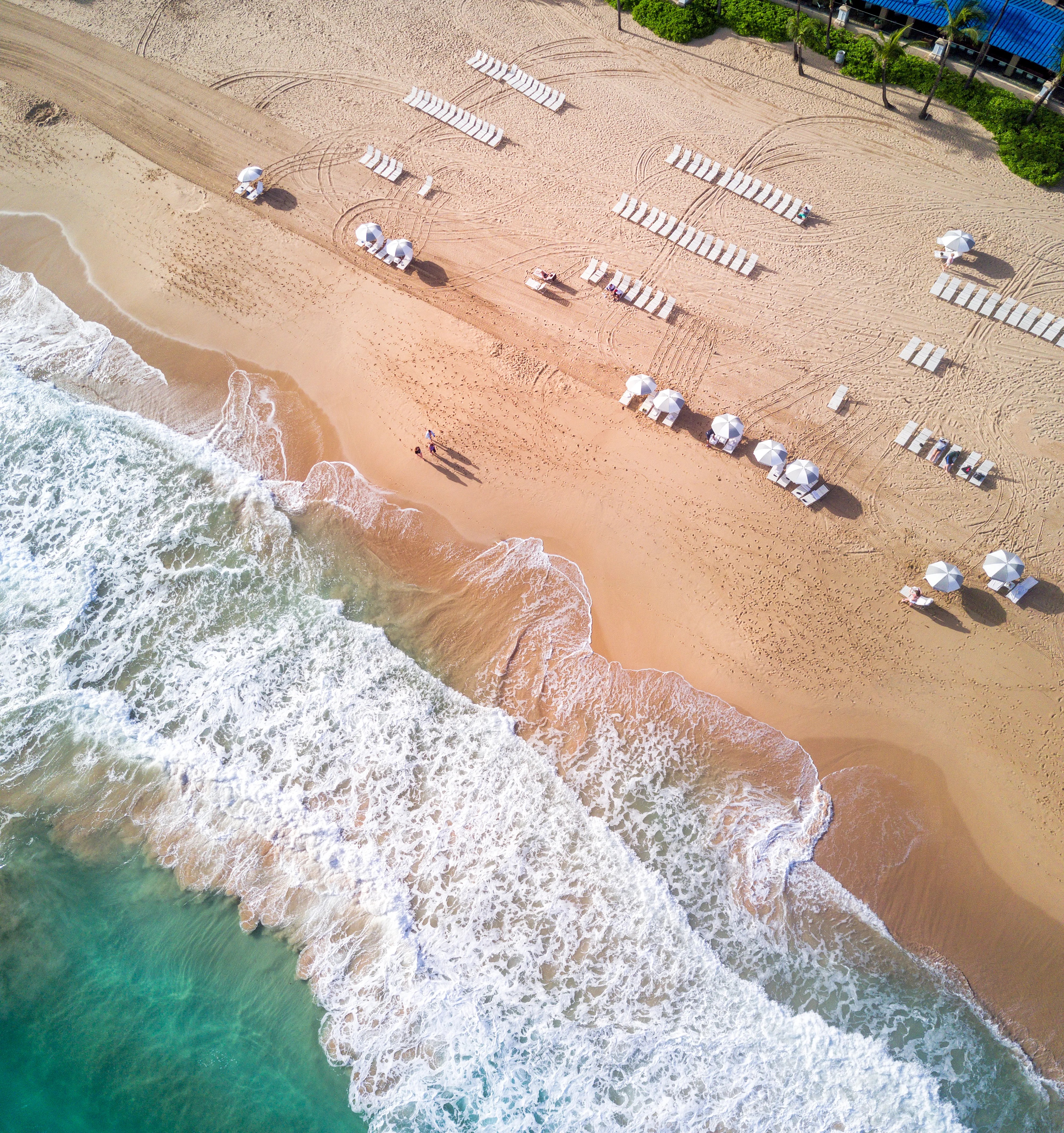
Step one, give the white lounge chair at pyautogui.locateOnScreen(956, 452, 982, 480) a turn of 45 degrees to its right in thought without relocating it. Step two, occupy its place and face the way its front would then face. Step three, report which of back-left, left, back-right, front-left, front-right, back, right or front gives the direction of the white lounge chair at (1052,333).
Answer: right

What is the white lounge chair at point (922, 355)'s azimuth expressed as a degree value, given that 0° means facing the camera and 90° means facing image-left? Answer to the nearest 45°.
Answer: approximately 45°

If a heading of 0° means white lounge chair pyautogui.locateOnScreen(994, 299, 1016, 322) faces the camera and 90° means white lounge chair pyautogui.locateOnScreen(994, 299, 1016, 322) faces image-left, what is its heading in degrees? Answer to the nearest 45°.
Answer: approximately 45°
